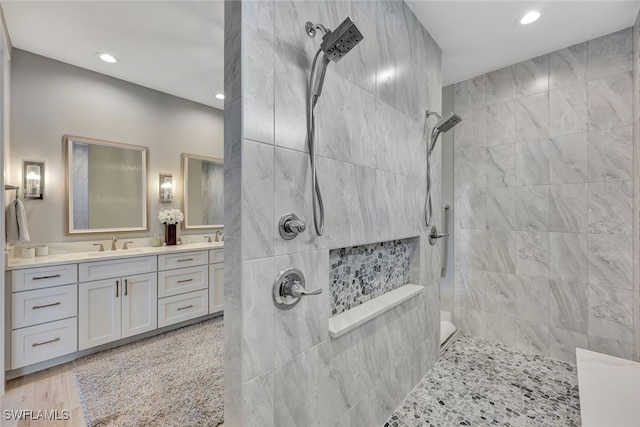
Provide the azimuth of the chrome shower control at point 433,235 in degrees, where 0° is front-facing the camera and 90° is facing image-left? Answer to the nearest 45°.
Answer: approximately 270°

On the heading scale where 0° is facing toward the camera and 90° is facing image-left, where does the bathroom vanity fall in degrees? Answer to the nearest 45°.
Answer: approximately 315°

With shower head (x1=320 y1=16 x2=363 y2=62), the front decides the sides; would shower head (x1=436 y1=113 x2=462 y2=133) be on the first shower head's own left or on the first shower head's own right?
on the first shower head's own left

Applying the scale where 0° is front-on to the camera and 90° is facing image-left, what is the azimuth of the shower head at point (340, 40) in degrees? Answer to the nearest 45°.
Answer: approximately 315°

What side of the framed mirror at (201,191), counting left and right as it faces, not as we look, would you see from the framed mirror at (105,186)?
right

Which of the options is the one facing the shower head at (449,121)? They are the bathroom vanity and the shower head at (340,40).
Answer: the bathroom vanity

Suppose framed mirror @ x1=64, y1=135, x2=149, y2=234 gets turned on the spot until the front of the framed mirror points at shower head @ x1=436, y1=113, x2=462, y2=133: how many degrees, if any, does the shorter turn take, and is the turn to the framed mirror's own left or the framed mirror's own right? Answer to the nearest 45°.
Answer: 0° — it already faces it

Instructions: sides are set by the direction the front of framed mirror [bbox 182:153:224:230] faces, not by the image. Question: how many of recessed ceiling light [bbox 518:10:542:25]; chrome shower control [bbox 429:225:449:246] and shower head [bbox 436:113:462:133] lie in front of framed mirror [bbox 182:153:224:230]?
3
